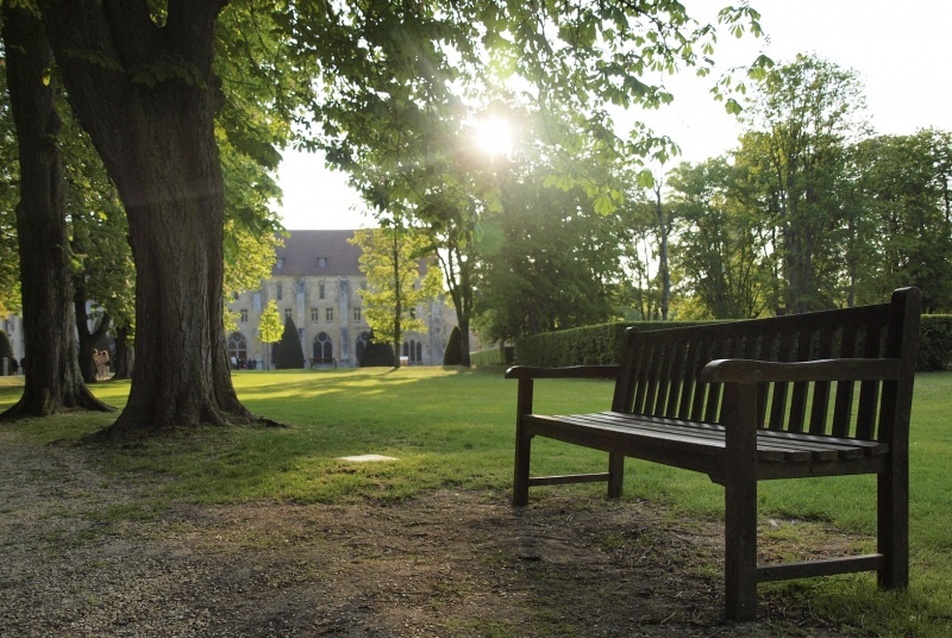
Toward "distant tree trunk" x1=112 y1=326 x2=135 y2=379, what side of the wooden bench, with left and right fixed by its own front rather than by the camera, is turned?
right

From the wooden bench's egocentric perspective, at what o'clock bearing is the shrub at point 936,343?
The shrub is roughly at 5 o'clock from the wooden bench.

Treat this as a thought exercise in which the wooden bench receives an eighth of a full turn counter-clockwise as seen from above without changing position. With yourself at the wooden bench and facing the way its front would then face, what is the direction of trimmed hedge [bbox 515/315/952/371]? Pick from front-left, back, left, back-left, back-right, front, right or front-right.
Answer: back

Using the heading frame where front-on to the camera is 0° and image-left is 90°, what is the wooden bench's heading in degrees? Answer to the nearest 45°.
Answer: approximately 45°

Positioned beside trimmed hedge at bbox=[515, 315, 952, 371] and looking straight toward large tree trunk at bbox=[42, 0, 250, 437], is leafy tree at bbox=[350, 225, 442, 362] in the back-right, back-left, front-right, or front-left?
back-right

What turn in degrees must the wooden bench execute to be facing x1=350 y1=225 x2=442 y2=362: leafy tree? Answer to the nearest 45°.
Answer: approximately 90° to its right
